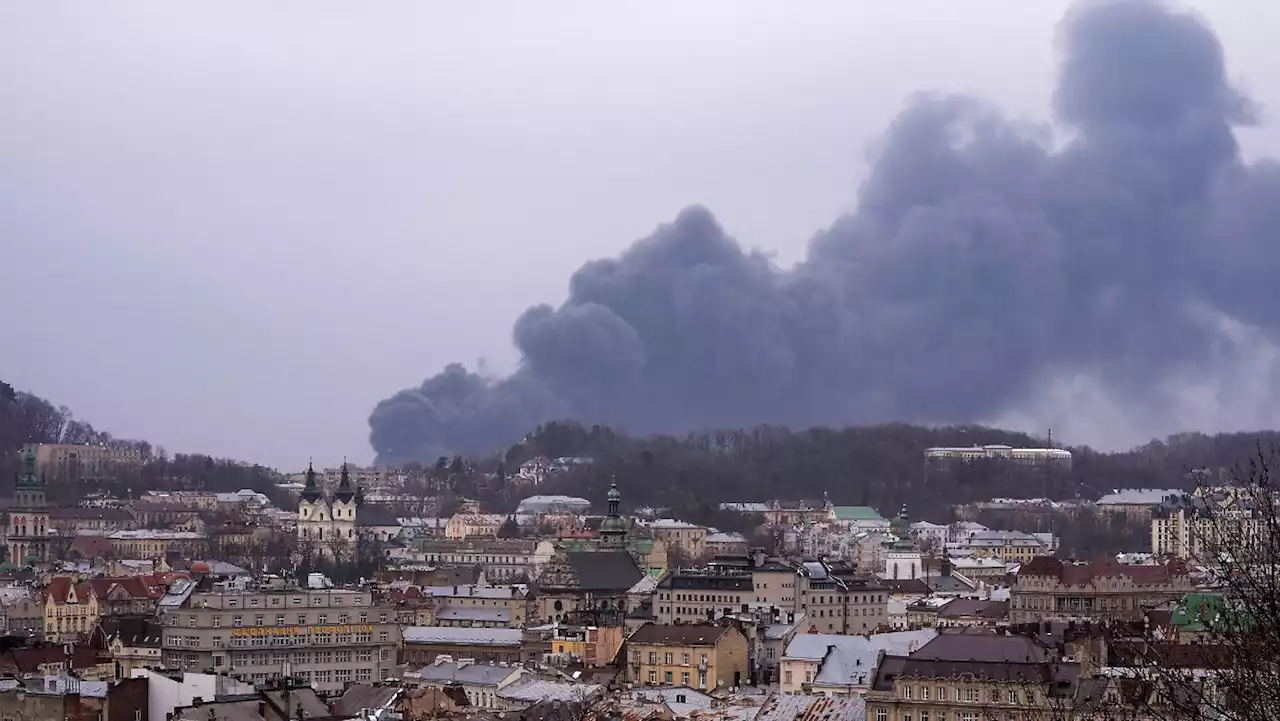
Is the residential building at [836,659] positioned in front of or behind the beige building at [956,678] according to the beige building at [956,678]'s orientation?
behind

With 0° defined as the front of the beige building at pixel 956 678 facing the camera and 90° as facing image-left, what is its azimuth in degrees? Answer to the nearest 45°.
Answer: approximately 0°
